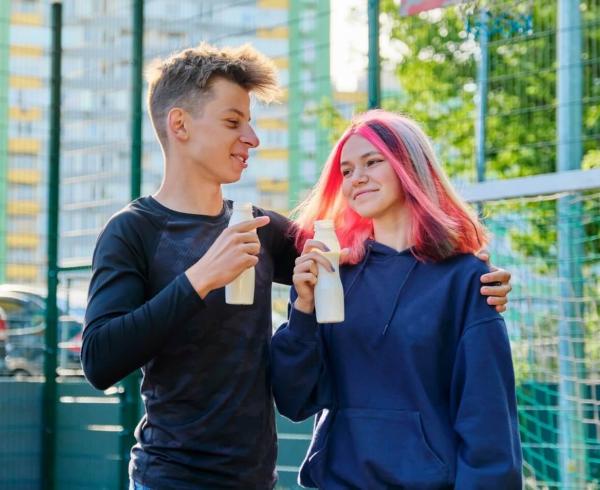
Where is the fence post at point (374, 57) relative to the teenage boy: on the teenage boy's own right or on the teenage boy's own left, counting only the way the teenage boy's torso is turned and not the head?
on the teenage boy's own left

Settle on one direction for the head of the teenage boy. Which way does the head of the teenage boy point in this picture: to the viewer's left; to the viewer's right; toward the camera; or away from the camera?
to the viewer's right

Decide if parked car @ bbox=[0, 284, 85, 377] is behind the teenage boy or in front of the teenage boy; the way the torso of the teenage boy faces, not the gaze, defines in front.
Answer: behind

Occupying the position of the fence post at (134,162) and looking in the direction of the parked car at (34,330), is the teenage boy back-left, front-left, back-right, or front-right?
back-left

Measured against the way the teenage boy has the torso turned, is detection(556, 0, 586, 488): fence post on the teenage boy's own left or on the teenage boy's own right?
on the teenage boy's own left

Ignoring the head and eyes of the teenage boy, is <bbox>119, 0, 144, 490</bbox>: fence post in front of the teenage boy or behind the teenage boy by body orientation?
behind

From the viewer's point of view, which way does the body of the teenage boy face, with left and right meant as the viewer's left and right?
facing the viewer and to the right of the viewer

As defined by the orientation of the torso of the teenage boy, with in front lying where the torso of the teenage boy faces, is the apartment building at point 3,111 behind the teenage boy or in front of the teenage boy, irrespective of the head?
behind

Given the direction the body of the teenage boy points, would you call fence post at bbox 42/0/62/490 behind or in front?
behind
